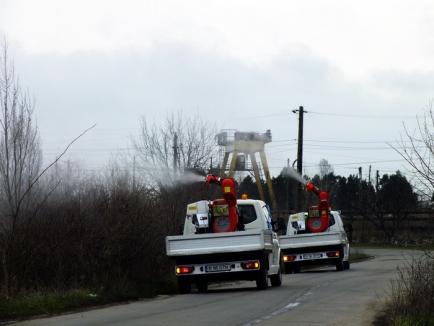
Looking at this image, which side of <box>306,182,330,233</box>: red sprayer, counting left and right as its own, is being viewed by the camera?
left

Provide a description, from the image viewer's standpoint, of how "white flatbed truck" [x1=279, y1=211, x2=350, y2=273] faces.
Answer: facing away from the viewer

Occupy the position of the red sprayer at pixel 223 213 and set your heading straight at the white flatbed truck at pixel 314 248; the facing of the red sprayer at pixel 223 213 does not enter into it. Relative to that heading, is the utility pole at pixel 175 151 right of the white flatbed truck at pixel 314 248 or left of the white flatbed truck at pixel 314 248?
left

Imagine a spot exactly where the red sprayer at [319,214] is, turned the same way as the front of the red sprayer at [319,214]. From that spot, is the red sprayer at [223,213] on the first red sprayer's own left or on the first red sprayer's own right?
on the first red sprayer's own left

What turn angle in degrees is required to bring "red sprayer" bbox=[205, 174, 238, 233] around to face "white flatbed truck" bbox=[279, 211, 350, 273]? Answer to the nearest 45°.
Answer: approximately 135° to its right

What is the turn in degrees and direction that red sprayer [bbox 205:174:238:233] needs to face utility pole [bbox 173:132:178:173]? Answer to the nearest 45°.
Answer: approximately 90° to its right

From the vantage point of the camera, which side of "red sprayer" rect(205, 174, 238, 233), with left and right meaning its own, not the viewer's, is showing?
left

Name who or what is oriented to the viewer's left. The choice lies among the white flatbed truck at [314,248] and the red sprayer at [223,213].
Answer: the red sprayer

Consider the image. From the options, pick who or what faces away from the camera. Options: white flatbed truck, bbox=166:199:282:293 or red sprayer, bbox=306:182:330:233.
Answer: the white flatbed truck

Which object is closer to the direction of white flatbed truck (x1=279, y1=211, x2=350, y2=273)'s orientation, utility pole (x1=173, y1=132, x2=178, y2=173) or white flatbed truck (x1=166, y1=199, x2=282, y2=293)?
the utility pole

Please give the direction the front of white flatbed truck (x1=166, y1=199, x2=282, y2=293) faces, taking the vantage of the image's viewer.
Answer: facing away from the viewer

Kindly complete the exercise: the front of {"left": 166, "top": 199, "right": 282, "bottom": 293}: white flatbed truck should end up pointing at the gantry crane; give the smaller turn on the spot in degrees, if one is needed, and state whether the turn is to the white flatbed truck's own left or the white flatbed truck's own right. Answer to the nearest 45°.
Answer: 0° — it already faces it

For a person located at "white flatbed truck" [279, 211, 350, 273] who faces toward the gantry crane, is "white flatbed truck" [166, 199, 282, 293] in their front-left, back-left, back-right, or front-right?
back-left
